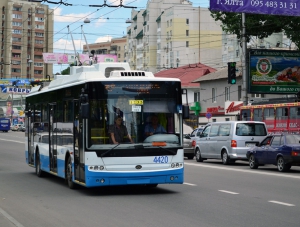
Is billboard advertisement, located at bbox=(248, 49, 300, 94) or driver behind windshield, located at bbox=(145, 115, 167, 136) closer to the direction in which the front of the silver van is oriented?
the billboard advertisement

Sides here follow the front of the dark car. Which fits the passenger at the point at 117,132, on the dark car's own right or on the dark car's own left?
on the dark car's own left

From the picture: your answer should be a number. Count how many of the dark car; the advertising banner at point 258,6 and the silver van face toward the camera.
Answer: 1

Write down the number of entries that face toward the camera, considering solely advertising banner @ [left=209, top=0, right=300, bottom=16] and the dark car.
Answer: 1

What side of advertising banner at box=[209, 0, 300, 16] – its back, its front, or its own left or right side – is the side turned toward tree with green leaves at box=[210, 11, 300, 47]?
back

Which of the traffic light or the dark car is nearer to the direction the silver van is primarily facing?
the traffic light

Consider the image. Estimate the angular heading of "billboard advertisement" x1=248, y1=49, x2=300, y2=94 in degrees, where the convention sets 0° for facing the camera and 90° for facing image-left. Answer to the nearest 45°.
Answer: approximately 0°

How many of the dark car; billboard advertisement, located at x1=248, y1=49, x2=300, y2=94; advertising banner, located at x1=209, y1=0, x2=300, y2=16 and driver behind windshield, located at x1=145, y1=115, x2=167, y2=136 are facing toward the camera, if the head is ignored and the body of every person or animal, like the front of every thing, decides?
3

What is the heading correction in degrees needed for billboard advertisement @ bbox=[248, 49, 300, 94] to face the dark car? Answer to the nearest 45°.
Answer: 0° — it already faces it
